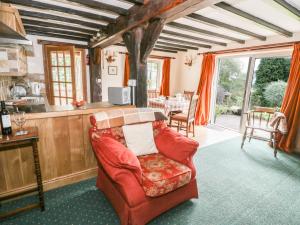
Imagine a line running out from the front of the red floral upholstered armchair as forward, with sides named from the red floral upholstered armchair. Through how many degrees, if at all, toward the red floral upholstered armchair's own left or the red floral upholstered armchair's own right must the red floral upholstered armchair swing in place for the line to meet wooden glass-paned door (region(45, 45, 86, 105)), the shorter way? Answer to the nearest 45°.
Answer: approximately 180°

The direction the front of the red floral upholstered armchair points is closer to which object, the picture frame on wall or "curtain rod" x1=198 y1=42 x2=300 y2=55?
the curtain rod

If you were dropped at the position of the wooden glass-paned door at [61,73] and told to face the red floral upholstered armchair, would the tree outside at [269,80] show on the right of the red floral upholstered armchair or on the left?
left

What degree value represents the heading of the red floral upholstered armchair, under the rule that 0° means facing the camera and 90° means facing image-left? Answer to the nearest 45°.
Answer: approximately 315°

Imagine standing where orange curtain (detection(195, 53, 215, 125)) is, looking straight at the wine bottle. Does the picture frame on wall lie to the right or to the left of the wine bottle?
right

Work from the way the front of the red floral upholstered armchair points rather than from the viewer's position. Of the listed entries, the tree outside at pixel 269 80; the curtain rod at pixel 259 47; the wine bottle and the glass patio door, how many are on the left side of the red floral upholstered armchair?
3

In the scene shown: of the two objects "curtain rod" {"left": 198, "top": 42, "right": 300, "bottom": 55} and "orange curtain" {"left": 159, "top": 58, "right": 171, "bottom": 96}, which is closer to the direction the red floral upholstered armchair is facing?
the curtain rod

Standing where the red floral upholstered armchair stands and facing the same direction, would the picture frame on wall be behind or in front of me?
behind

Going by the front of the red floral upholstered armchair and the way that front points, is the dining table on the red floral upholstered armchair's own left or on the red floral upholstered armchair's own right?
on the red floral upholstered armchair's own left

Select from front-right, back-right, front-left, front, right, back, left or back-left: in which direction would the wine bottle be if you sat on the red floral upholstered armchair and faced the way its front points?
back-right

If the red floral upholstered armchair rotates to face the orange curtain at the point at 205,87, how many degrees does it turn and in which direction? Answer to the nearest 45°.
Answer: approximately 90° to its left

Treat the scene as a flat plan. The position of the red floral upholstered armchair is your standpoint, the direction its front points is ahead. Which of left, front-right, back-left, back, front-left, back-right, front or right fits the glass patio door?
left

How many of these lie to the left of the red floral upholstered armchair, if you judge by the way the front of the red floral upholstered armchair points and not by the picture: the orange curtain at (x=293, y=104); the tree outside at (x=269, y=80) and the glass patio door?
3
